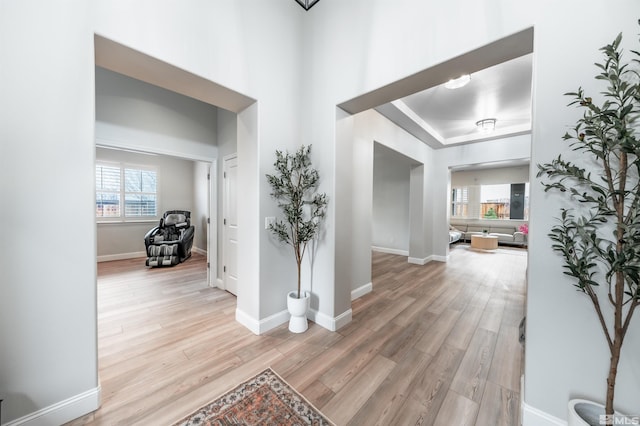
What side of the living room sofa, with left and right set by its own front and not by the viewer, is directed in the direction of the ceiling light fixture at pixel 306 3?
front

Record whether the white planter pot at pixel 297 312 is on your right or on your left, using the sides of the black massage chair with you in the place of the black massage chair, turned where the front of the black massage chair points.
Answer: on your left

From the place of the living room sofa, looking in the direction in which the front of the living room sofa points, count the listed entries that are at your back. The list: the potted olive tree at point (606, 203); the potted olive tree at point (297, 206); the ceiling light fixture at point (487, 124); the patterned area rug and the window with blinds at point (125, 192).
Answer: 0

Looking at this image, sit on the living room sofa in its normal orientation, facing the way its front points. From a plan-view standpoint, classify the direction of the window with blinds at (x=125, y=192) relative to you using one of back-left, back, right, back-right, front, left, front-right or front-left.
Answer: front-right

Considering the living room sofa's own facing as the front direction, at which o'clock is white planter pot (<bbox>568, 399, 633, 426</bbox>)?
The white planter pot is roughly at 12 o'clock from the living room sofa.

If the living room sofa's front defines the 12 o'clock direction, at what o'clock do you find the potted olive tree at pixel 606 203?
The potted olive tree is roughly at 12 o'clock from the living room sofa.

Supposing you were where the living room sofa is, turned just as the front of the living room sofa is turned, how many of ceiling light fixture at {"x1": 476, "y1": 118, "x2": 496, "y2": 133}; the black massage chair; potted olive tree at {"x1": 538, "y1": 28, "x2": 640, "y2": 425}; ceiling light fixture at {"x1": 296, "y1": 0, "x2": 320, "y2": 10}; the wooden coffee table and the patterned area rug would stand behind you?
0

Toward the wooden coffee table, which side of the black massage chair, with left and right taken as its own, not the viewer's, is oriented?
left

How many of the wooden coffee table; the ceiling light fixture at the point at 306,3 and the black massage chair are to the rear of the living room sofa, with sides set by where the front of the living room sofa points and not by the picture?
0

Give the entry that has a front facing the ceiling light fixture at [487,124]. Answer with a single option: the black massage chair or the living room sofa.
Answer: the living room sofa

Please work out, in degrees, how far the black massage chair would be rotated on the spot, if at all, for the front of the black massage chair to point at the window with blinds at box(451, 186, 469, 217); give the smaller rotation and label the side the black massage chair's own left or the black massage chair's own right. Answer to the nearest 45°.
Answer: approximately 135° to the black massage chair's own left

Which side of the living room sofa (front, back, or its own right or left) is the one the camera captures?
front

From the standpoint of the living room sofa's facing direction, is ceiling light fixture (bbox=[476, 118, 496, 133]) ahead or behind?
ahead

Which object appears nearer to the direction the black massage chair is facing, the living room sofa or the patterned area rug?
the patterned area rug

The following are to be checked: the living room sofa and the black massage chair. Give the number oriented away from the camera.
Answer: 0

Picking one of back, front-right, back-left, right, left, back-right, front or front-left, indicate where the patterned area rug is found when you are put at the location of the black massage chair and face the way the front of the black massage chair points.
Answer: front-left

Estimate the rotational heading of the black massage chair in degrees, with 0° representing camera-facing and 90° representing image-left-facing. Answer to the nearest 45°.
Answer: approximately 45°
